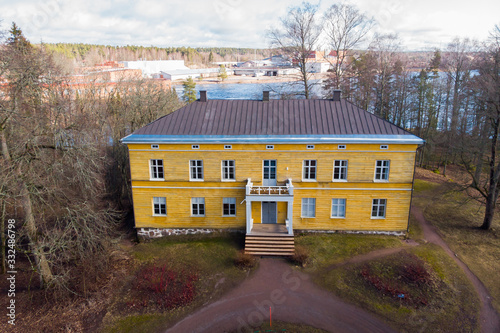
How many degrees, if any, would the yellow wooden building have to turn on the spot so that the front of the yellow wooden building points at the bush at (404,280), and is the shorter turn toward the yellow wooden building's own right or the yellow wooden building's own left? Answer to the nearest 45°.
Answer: approximately 45° to the yellow wooden building's own left

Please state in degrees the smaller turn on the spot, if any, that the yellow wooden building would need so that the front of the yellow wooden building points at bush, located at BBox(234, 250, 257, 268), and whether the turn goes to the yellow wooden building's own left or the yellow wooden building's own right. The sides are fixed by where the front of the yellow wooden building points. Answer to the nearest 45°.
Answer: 0° — it already faces it

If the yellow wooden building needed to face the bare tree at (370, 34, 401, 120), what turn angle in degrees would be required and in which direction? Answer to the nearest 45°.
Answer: approximately 135° to its left

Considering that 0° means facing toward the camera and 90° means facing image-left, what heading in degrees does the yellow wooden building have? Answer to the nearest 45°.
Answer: approximately 0°

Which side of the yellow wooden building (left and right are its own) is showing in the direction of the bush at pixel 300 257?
front

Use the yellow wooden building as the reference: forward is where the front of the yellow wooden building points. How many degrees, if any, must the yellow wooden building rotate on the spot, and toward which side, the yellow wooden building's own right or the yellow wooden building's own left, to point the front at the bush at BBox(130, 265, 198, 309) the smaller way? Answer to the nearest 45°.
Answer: approximately 45° to the yellow wooden building's own right
